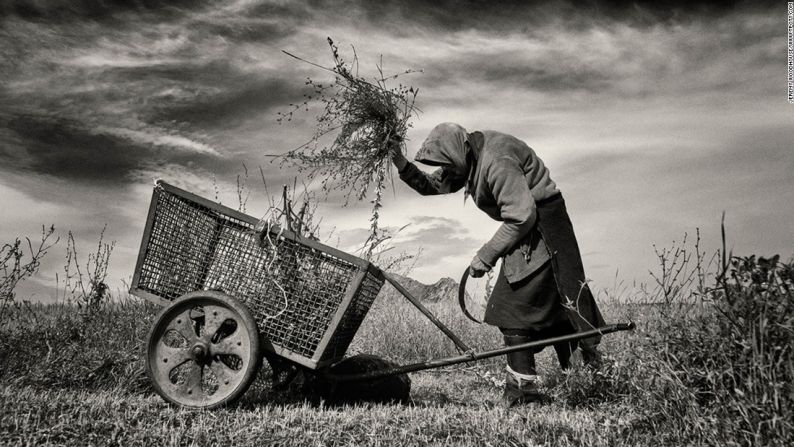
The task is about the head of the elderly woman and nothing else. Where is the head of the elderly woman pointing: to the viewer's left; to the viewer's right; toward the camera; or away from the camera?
to the viewer's left

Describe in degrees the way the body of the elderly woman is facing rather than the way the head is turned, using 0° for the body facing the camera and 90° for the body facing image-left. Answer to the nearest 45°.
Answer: approximately 90°

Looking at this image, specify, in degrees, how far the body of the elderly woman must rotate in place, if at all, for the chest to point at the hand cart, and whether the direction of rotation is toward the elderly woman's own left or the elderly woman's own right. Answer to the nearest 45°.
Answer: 0° — they already face it
